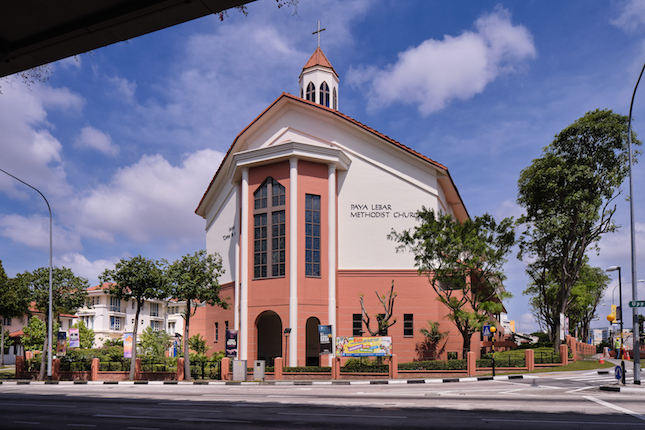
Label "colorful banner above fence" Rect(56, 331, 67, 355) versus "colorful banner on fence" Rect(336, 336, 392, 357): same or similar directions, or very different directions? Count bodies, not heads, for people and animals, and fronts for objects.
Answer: same or similar directions

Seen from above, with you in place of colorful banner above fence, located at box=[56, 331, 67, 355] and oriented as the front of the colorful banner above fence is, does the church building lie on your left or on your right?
on your left

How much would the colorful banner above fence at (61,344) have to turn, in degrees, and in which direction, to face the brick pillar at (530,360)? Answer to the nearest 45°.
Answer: approximately 45° to its left

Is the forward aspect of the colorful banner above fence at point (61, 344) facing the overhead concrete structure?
yes

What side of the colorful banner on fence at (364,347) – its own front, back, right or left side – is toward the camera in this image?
front

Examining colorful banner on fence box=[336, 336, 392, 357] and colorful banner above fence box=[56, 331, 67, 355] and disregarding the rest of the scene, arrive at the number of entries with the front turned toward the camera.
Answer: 2

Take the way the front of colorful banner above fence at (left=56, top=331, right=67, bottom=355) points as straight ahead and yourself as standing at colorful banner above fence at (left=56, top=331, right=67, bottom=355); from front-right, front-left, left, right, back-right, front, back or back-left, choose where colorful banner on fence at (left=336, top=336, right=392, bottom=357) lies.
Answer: front-left
